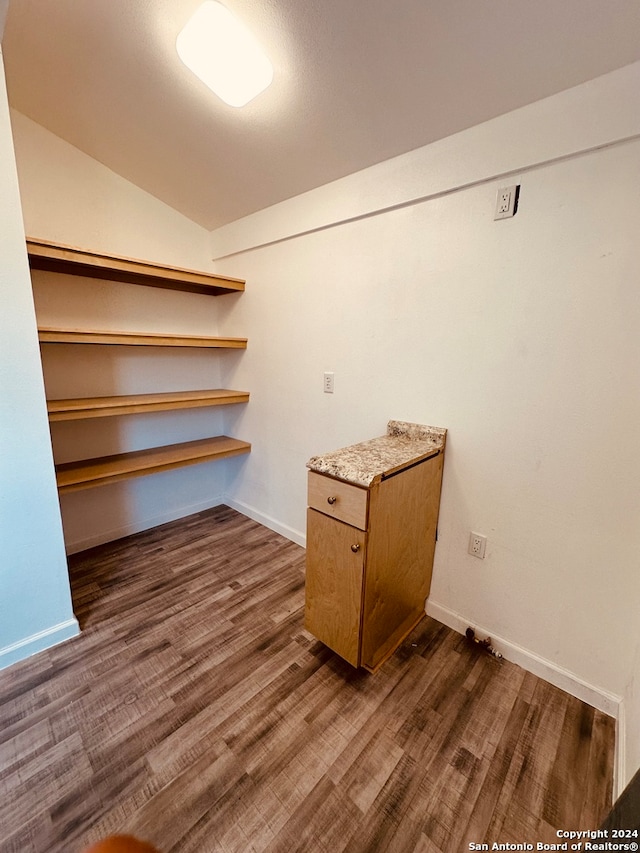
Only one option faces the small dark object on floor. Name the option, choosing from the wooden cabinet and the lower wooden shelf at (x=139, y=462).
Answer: the lower wooden shelf

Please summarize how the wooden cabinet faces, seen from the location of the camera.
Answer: facing the viewer and to the left of the viewer

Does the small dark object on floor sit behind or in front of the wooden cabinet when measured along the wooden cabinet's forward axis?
behind

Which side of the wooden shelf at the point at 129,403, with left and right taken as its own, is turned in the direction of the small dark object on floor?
front

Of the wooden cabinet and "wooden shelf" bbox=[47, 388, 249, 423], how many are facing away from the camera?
0

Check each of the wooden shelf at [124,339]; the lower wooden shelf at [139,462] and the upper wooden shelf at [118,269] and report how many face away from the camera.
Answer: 0

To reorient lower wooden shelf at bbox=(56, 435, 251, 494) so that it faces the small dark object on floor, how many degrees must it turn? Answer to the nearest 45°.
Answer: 0° — it already faces it

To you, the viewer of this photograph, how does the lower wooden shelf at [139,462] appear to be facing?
facing the viewer and to the right of the viewer

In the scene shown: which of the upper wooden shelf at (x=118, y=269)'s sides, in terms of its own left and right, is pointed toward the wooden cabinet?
front

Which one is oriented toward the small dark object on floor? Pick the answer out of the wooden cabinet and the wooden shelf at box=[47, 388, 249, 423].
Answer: the wooden shelf

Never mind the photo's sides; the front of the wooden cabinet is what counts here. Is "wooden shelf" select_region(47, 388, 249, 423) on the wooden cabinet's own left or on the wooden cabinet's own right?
on the wooden cabinet's own right

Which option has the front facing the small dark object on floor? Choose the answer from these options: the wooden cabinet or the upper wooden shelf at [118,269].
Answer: the upper wooden shelf

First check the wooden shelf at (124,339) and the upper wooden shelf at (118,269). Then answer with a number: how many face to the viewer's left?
0
